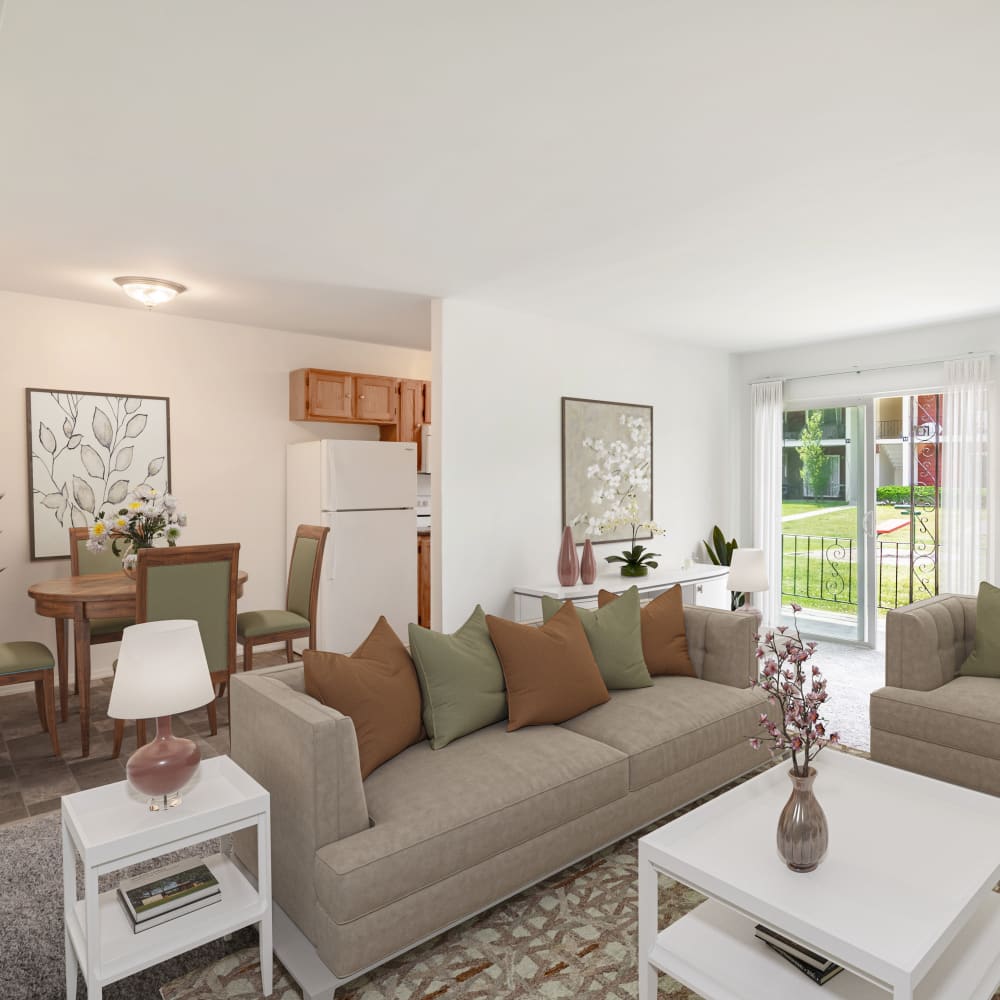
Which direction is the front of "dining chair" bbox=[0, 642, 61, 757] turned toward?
to the viewer's right

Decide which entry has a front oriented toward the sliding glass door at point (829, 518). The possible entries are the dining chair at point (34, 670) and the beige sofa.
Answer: the dining chair

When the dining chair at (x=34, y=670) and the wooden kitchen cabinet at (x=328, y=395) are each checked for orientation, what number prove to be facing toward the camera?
1

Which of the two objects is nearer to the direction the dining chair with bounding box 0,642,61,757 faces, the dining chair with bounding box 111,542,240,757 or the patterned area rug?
the dining chair

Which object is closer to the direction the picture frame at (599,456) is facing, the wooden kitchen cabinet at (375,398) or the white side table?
the white side table

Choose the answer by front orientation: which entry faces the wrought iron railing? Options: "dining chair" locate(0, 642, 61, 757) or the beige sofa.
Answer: the dining chair

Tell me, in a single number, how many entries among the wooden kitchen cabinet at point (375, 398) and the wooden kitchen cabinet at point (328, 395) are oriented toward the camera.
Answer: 2

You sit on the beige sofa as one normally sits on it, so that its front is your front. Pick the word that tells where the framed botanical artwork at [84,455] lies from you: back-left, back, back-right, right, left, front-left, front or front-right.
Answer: back

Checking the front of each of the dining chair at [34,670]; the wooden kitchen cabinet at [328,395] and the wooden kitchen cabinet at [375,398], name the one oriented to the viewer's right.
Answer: the dining chair

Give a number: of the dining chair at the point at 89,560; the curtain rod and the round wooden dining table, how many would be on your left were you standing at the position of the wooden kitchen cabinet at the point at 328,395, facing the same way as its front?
1

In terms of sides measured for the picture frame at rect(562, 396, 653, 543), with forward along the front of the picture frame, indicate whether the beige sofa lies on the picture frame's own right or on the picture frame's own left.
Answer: on the picture frame's own right

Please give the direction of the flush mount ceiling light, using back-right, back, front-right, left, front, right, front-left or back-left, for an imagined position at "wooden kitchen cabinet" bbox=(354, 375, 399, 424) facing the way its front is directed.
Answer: front-right
